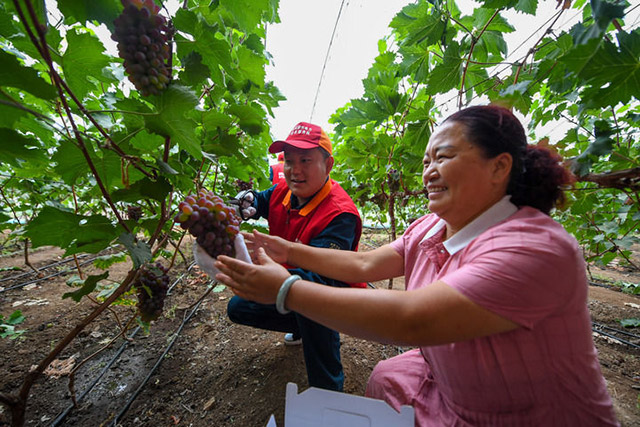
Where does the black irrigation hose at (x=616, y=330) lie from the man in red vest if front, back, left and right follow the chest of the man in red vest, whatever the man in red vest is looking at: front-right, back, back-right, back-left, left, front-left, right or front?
back-left

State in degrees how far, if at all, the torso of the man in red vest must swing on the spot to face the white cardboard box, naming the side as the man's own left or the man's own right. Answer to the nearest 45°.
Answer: approximately 45° to the man's own left

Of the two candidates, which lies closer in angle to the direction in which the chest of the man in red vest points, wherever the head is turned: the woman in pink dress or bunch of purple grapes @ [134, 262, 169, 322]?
the bunch of purple grapes

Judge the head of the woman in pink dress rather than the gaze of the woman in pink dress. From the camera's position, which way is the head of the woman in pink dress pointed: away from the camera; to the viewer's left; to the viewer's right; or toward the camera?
to the viewer's left

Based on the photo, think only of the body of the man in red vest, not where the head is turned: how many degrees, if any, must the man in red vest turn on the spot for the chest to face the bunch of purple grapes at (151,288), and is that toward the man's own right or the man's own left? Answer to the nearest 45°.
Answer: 0° — they already face it

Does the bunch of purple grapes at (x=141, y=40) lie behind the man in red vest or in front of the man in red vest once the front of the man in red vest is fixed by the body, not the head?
in front

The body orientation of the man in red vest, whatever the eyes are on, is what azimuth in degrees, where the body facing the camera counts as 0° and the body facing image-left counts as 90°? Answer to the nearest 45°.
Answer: approximately 45°

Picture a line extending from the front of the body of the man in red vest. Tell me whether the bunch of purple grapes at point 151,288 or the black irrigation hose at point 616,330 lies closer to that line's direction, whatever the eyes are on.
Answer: the bunch of purple grapes
